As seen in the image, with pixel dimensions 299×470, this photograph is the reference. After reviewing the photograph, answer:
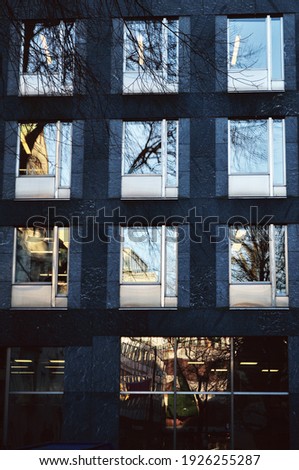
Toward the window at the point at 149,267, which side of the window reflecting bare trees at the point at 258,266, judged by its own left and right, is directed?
right

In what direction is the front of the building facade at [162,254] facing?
toward the camera

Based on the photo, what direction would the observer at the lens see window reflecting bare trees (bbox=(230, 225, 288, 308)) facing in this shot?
facing the viewer

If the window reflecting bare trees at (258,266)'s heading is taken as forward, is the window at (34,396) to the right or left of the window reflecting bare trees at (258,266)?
on its right
